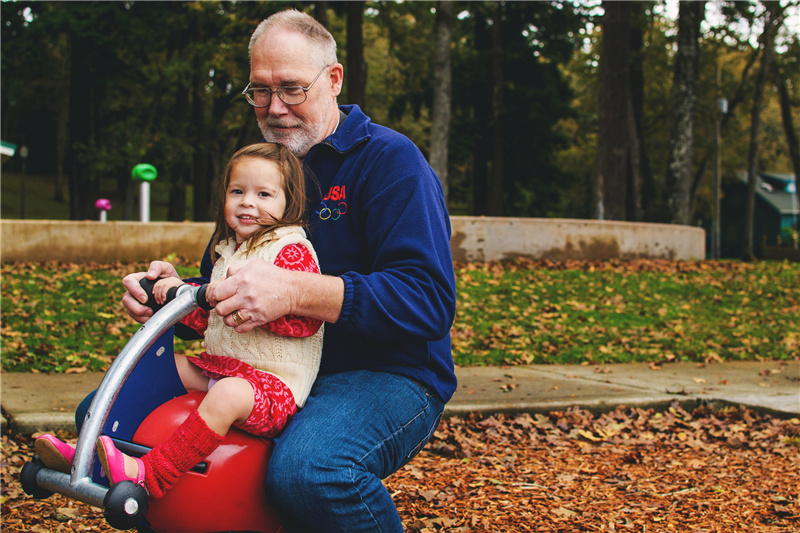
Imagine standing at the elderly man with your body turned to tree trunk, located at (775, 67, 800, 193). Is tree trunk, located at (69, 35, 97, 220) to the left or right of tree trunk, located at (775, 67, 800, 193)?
left

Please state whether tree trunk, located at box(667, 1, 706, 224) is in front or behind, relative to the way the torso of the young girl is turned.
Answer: behind

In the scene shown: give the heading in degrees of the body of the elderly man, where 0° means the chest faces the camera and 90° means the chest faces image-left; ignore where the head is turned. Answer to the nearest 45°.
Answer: approximately 45°

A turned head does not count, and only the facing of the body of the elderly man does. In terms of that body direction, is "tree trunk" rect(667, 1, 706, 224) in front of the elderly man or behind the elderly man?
behind

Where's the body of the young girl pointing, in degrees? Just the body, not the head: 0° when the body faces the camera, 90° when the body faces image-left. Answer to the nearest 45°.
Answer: approximately 45°

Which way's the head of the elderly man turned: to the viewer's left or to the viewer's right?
to the viewer's left

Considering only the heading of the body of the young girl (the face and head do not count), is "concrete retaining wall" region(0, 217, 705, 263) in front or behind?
behind

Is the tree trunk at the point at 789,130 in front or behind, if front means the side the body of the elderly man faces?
behind

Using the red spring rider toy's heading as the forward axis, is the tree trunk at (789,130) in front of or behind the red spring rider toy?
behind
